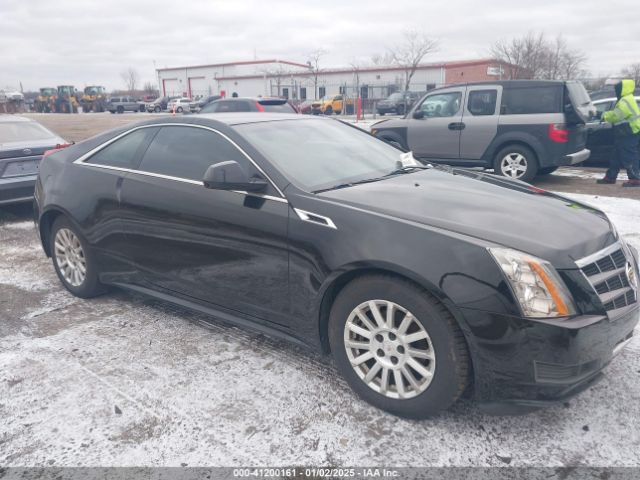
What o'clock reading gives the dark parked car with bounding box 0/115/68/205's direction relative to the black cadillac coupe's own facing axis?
The dark parked car is roughly at 6 o'clock from the black cadillac coupe.

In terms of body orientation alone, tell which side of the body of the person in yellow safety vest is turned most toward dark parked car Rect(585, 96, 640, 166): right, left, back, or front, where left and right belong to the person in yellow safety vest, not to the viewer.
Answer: right

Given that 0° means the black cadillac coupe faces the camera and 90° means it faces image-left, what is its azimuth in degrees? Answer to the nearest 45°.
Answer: approximately 315°

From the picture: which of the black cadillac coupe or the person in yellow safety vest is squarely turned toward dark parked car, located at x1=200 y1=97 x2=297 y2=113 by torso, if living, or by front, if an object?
the person in yellow safety vest

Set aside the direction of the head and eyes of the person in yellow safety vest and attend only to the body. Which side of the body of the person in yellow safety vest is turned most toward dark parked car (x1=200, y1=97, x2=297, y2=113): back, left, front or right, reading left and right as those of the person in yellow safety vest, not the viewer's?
front

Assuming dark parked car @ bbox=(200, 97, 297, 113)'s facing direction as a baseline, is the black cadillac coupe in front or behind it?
behind

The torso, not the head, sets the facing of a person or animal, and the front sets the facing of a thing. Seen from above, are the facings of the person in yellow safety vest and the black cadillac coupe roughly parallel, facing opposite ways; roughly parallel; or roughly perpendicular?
roughly parallel, facing opposite ways

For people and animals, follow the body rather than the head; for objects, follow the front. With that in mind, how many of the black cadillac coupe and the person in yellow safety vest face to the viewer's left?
1

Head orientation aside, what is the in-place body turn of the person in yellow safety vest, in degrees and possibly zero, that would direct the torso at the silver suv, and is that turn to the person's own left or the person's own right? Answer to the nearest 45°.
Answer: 0° — they already face it

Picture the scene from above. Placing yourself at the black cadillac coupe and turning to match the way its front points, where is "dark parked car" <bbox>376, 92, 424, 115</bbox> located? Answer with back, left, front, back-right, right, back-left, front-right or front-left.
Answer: back-left

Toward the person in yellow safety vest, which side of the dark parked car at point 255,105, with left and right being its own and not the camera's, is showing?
back

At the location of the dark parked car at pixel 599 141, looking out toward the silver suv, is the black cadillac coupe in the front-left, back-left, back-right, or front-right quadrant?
front-left

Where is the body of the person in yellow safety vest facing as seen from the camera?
to the viewer's left
